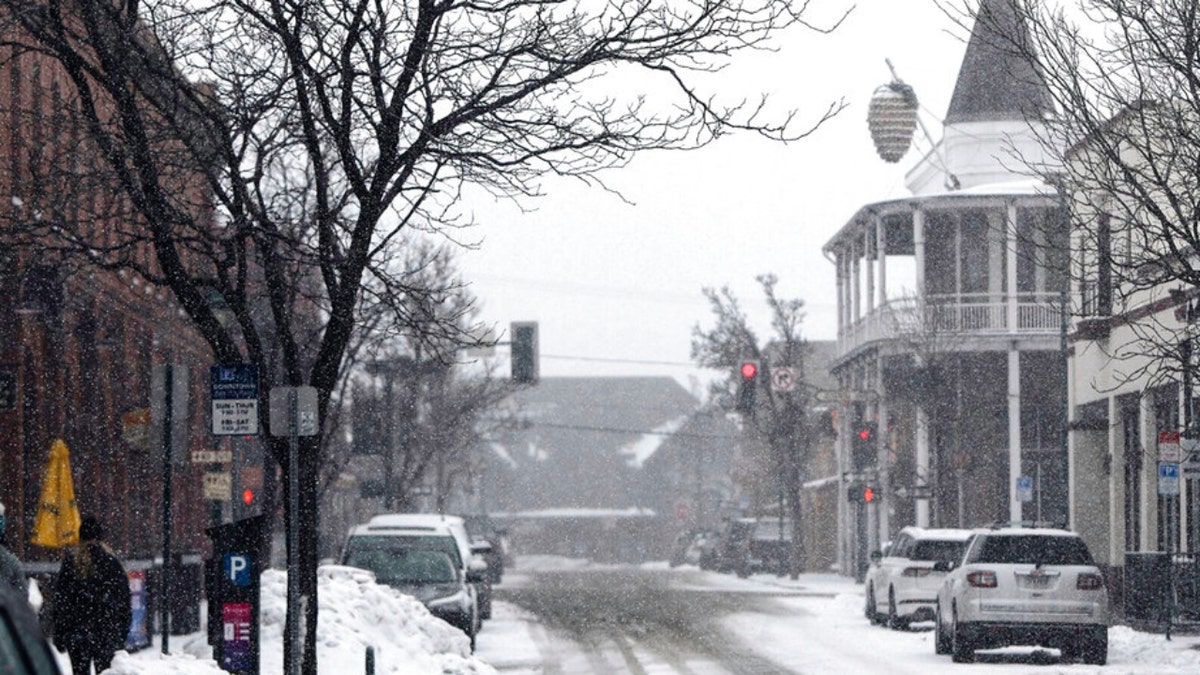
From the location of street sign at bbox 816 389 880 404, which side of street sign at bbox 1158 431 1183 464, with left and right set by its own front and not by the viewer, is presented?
back

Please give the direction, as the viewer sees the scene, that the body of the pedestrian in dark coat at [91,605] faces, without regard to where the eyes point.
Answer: away from the camera

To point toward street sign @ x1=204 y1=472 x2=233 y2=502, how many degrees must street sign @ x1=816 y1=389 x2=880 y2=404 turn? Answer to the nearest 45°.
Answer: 0° — it already faces it

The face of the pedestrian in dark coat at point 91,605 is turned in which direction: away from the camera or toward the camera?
away from the camera

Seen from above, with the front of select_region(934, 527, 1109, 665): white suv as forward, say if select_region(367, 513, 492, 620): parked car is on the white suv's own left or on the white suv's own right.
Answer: on the white suv's own left

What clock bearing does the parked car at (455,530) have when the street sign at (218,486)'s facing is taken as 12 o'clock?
The parked car is roughly at 8 o'clock from the street sign.

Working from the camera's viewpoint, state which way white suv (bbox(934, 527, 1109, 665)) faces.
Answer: facing away from the viewer

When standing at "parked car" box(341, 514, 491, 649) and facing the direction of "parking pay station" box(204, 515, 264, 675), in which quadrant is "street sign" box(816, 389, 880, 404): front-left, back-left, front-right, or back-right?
back-left

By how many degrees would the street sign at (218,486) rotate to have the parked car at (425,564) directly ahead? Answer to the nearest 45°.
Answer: approximately 90° to its left

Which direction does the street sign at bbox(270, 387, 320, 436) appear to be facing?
away from the camera
